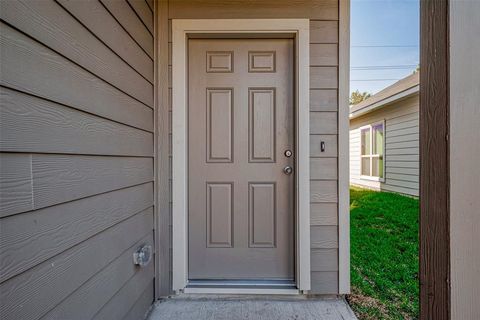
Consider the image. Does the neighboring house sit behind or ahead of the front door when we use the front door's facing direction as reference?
behind

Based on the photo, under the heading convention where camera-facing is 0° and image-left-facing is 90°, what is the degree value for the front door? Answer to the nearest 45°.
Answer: approximately 0°
